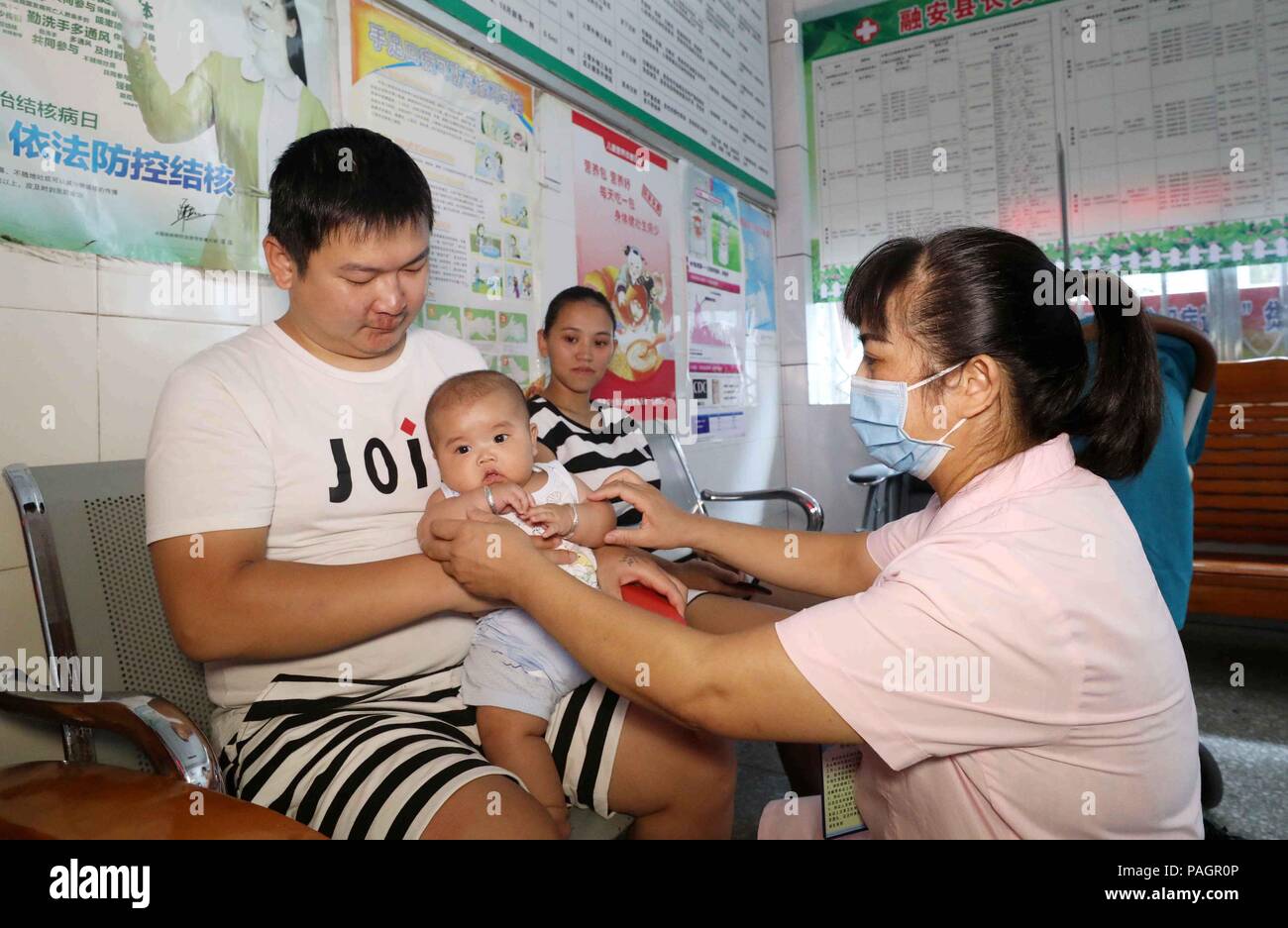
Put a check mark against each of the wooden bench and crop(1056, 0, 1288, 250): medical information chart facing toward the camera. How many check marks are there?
2

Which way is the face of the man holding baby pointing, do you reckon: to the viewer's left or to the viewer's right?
to the viewer's right

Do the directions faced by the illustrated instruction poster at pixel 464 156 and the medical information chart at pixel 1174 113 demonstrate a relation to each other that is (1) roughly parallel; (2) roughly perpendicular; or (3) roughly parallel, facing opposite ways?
roughly perpendicular

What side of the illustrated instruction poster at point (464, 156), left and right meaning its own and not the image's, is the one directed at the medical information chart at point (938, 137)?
left

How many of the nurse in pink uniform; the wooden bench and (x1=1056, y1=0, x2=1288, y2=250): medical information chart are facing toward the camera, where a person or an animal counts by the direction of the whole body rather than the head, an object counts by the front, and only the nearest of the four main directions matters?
2

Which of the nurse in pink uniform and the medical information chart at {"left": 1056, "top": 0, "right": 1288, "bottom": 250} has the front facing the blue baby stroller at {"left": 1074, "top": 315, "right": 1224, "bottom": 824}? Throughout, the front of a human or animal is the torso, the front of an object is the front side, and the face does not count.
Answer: the medical information chart

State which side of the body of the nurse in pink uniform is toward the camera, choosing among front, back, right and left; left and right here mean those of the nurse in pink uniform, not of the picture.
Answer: left
